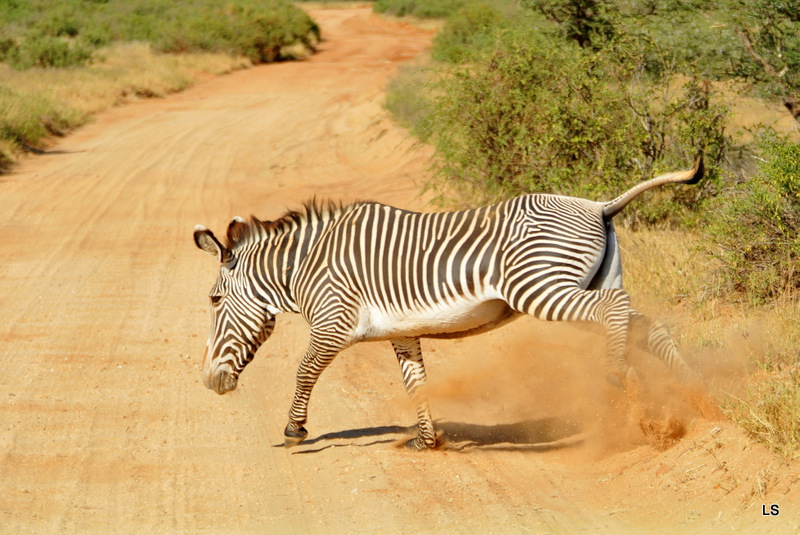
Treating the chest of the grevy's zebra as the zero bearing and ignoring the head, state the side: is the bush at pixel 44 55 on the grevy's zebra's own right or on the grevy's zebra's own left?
on the grevy's zebra's own right

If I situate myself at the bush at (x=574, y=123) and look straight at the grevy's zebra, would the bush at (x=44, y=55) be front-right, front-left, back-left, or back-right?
back-right

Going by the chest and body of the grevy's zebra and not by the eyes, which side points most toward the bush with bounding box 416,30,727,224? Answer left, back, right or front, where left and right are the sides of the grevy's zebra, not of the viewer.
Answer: right

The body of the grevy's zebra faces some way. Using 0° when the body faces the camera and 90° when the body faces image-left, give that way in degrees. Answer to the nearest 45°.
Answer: approximately 90°
